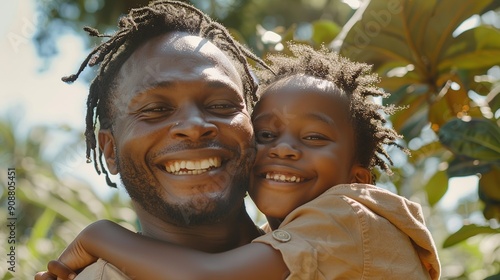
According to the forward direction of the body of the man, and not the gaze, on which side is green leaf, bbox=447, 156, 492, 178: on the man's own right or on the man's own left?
on the man's own left

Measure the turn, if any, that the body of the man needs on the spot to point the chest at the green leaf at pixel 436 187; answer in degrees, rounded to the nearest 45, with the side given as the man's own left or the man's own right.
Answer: approximately 135° to the man's own left

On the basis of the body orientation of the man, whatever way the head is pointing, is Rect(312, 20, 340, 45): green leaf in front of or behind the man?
behind

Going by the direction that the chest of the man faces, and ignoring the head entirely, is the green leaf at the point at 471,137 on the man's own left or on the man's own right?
on the man's own left

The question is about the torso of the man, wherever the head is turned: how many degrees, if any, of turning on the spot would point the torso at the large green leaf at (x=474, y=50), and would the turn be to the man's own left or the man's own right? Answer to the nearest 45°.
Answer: approximately 135° to the man's own left

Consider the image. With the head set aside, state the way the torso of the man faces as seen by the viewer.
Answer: toward the camera
